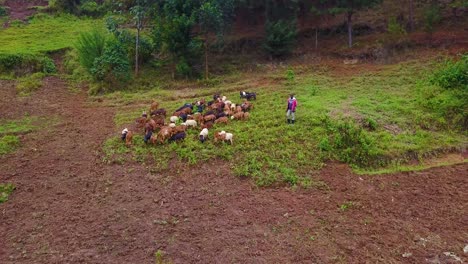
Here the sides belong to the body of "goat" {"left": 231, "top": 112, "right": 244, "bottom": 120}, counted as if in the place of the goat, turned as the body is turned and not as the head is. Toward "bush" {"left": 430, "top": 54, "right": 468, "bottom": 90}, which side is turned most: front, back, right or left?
back

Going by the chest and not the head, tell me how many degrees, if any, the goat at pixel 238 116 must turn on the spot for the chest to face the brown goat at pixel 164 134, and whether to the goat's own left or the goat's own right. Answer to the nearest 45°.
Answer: approximately 45° to the goat's own left

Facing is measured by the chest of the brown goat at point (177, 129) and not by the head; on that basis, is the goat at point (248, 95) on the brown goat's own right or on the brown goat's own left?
on the brown goat's own right

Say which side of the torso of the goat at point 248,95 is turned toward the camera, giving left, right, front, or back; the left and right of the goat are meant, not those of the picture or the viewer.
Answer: left

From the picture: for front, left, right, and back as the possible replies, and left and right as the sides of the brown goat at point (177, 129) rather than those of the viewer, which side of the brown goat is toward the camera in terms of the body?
left

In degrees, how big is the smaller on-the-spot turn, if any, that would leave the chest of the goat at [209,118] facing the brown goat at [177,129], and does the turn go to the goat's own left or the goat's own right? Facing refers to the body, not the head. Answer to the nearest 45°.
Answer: approximately 45° to the goat's own left

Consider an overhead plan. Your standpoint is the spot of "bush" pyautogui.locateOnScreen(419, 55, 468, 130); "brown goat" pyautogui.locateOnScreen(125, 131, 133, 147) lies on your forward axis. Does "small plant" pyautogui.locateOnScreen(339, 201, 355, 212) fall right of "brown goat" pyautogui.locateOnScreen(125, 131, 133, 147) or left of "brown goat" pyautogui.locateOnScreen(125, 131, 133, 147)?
left

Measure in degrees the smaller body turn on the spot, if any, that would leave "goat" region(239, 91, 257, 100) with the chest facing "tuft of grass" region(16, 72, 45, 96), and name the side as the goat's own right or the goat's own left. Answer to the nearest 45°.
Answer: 0° — it already faces it

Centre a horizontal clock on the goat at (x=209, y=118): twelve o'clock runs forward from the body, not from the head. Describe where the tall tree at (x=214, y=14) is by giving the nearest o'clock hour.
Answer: The tall tree is roughly at 3 o'clock from the goat.
